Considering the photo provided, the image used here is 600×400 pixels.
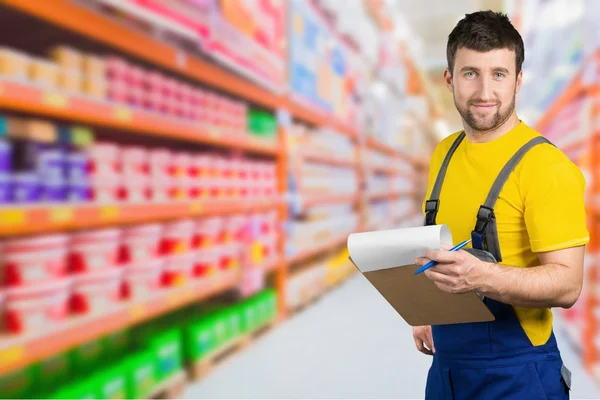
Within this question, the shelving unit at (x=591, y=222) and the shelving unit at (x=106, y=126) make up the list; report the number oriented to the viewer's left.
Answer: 1

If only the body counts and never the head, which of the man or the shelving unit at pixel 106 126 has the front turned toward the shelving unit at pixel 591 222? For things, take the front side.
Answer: the shelving unit at pixel 106 126

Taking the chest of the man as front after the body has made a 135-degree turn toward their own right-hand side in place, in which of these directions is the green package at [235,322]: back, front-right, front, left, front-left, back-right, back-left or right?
front-left

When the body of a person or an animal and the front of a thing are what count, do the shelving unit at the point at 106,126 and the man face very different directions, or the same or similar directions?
very different directions

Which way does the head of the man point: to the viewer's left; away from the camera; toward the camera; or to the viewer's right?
toward the camera

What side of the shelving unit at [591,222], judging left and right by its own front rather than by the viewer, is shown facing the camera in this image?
left

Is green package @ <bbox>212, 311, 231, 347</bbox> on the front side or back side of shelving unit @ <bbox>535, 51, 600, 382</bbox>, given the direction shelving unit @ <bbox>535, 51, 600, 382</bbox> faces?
on the front side

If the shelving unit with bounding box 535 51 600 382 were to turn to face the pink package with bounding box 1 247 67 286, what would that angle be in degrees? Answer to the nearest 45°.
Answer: approximately 45° to its left

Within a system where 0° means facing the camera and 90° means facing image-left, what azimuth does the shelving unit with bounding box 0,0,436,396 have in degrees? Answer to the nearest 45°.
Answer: approximately 270°
